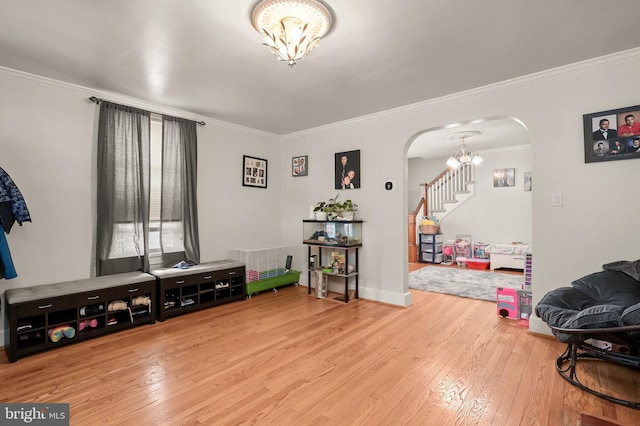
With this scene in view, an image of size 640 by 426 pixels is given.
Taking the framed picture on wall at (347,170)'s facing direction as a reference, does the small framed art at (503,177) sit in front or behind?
behind

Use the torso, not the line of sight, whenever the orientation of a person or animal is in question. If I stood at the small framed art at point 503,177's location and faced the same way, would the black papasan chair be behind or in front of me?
in front

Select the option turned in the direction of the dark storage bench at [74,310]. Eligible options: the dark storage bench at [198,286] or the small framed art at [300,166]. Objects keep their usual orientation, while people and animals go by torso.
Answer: the small framed art

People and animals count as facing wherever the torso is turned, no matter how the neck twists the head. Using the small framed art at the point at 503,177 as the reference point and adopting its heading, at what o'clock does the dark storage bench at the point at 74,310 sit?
The dark storage bench is roughly at 1 o'clock from the small framed art.

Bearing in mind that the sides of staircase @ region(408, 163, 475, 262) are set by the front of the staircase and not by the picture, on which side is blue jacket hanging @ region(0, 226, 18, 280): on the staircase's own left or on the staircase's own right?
on the staircase's own left

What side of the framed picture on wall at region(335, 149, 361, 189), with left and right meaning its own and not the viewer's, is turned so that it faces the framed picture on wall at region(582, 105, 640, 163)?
left

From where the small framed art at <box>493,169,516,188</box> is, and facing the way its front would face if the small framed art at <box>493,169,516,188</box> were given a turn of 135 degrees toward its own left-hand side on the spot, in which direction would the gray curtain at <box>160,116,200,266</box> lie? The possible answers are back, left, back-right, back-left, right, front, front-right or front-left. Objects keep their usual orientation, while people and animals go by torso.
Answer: back

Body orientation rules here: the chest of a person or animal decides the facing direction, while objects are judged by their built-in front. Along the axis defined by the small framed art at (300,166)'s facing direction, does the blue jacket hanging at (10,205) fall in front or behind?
in front

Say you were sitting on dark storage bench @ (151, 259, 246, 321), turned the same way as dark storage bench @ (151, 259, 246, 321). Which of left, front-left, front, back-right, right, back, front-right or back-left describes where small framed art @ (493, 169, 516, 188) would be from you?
front-left

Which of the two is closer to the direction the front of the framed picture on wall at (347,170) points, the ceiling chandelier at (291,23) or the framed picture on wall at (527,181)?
the ceiling chandelier

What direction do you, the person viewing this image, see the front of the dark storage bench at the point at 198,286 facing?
facing the viewer and to the right of the viewer

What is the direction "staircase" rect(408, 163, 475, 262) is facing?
to the viewer's left

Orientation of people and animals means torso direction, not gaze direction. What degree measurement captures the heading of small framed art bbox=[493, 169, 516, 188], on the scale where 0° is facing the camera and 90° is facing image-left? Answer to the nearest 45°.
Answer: approximately 0°
